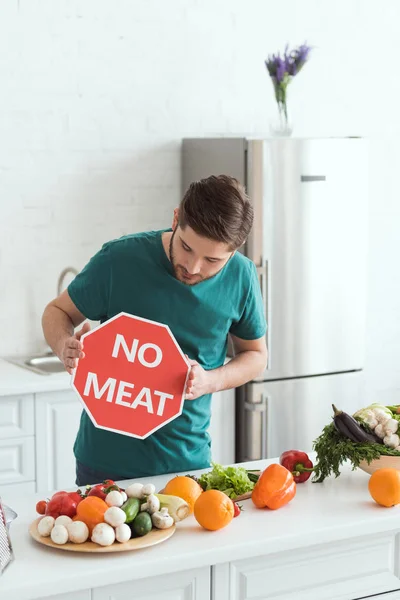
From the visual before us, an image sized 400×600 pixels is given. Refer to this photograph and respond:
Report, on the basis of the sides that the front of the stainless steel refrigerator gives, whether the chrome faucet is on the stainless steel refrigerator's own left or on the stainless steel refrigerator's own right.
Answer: on the stainless steel refrigerator's own right

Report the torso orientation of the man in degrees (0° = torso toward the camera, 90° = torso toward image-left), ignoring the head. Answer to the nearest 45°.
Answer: approximately 0°

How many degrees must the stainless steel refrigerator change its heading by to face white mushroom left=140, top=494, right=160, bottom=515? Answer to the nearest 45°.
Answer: approximately 45° to its right

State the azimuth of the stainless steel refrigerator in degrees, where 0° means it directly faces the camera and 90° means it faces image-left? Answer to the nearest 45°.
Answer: approximately 315°

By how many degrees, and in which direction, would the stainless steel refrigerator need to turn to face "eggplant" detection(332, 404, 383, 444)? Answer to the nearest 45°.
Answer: approximately 45° to its right

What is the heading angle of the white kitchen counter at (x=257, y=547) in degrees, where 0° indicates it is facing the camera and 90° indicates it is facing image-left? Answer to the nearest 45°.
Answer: approximately 315°

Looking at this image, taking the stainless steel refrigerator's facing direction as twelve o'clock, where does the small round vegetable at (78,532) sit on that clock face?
The small round vegetable is roughly at 2 o'clock from the stainless steel refrigerator.

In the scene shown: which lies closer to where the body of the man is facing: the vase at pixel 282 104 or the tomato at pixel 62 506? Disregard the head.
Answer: the tomato

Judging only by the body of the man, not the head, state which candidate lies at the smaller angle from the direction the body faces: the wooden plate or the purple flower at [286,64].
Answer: the wooden plate
